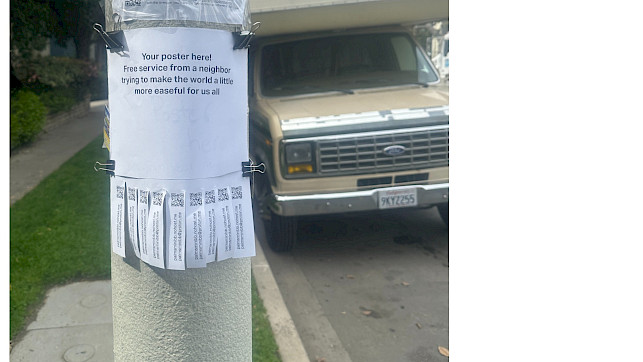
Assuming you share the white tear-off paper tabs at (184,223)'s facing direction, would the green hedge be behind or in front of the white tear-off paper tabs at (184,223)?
behind

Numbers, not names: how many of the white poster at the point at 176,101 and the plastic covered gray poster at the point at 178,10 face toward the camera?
2

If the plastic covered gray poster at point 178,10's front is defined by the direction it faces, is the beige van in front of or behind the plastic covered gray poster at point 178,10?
behind

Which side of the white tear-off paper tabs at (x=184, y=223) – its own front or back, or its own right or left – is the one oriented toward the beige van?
back

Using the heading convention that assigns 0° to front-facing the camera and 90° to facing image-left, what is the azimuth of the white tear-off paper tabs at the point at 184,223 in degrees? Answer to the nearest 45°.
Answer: approximately 0°

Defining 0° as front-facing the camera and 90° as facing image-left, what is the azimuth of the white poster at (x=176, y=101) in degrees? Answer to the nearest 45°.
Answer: approximately 0°
